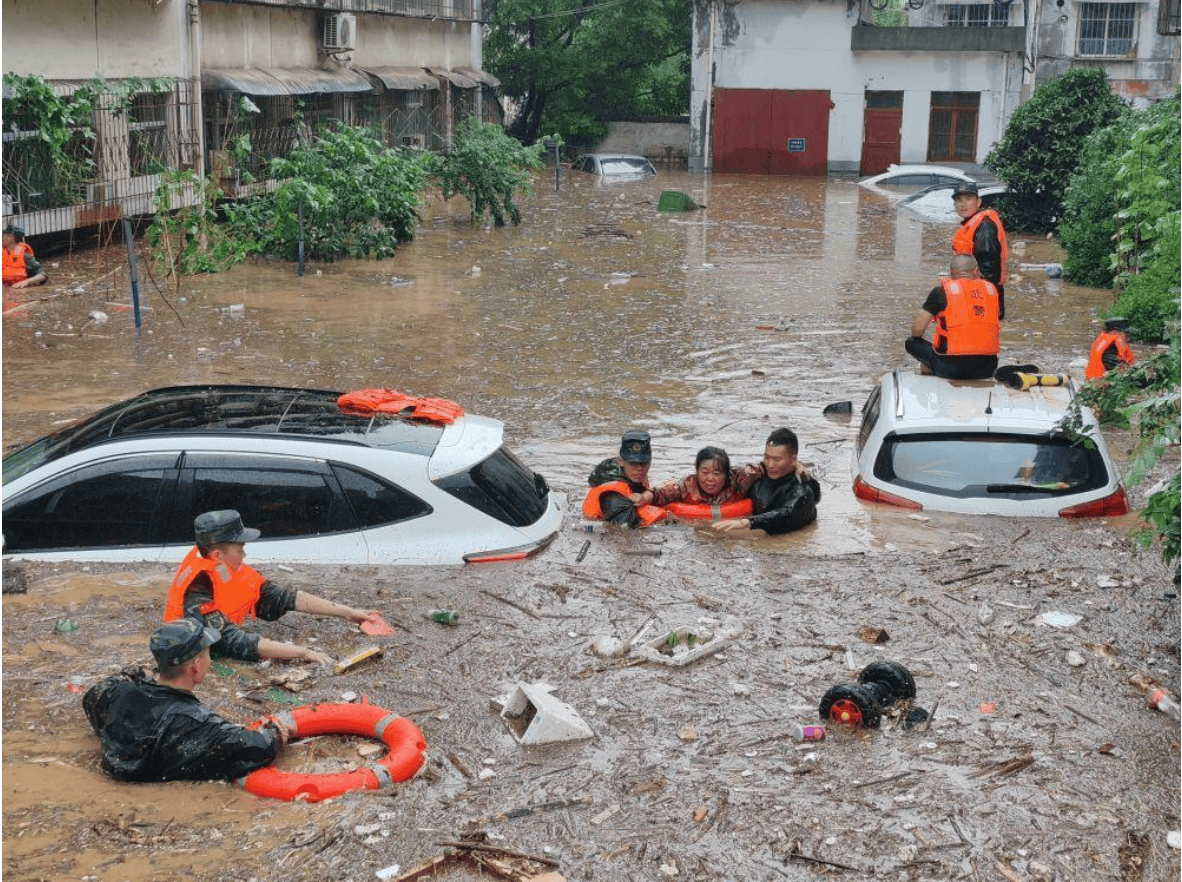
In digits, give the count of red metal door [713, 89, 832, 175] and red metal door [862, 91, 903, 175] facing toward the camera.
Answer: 2

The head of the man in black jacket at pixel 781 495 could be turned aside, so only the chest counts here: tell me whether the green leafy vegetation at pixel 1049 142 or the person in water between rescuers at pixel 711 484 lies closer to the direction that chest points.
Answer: the person in water between rescuers

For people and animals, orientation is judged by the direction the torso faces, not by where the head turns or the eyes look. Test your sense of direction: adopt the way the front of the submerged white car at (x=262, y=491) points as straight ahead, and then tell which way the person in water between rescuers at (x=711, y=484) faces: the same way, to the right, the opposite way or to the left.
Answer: to the left

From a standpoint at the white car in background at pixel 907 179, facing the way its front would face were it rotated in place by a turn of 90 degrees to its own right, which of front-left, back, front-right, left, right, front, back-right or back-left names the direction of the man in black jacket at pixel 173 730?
back

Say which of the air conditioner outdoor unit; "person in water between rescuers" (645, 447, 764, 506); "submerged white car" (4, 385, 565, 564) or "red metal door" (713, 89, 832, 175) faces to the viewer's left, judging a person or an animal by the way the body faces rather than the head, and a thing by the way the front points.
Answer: the submerged white car

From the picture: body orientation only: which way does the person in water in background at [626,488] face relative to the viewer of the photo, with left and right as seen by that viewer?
facing the viewer and to the right of the viewer

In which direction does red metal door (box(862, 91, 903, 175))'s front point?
toward the camera

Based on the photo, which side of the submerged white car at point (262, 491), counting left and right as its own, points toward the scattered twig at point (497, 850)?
left

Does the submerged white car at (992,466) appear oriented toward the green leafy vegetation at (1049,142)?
yes

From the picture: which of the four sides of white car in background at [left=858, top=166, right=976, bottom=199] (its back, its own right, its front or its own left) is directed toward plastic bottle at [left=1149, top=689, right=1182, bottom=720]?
left

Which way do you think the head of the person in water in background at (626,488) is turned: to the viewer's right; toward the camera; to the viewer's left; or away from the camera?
toward the camera

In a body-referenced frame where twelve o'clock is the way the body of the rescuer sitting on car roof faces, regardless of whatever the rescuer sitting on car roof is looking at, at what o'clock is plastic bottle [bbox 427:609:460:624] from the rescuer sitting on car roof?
The plastic bottle is roughly at 7 o'clock from the rescuer sitting on car roof.

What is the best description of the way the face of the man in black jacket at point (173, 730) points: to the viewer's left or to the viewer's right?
to the viewer's right

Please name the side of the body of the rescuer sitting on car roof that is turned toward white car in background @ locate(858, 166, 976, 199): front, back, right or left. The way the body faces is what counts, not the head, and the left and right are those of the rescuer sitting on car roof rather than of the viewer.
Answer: front

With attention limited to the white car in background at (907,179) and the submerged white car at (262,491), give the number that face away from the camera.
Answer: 0

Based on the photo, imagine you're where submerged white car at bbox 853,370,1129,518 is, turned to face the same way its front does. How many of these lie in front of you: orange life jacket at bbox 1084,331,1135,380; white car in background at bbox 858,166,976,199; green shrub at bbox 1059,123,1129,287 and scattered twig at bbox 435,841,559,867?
3

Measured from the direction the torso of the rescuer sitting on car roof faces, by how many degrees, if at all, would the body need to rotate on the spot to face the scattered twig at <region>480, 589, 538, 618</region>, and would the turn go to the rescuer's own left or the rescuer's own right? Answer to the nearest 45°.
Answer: approximately 135° to the rescuer's own left

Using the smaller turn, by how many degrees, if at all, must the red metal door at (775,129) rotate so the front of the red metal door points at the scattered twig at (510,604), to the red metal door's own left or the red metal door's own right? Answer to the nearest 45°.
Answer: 0° — it already faces it

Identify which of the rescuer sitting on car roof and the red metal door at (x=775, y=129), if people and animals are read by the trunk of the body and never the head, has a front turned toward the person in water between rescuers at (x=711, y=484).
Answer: the red metal door
